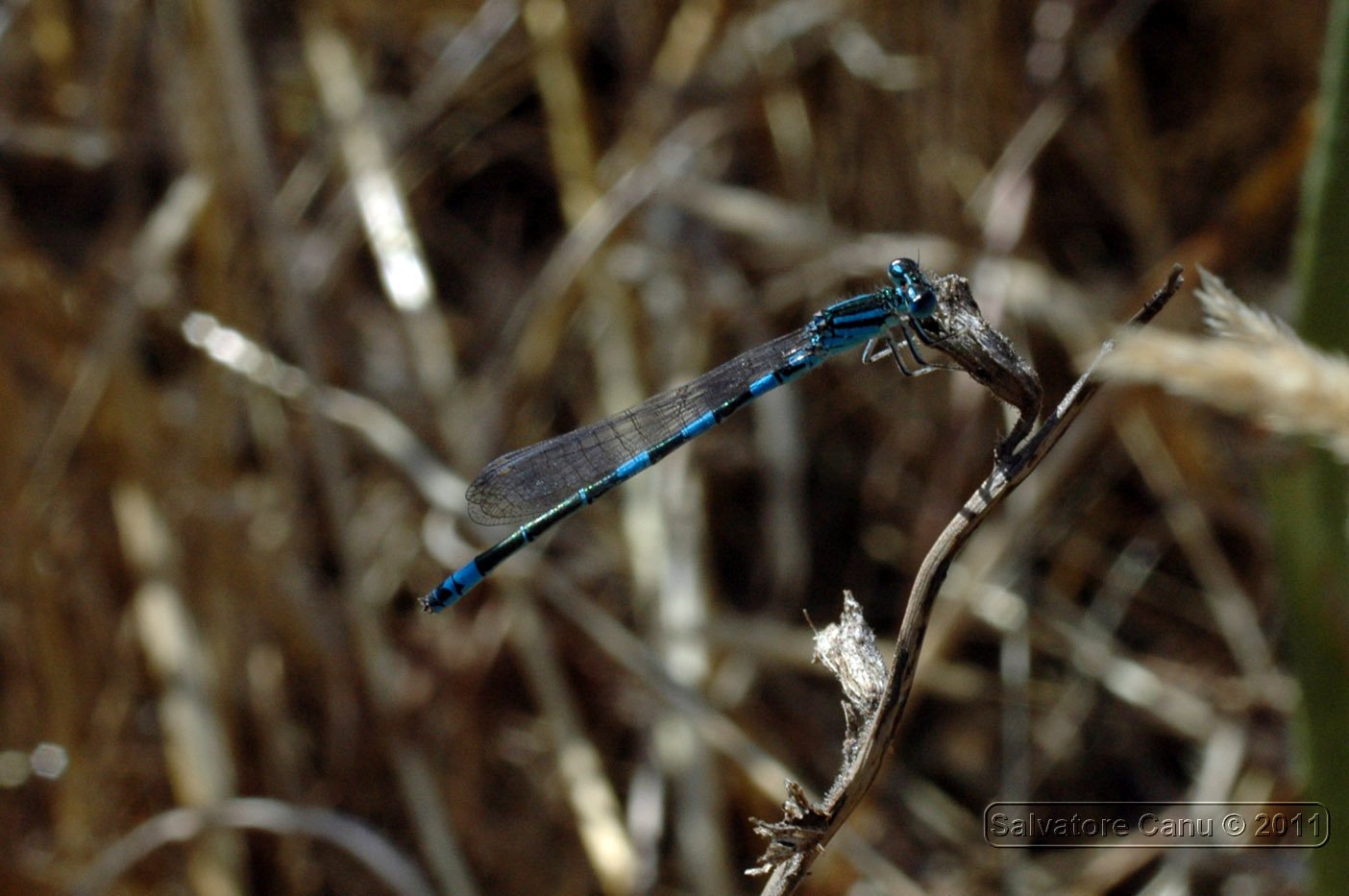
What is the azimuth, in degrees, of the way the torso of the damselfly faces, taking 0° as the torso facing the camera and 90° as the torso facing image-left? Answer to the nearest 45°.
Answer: approximately 270°

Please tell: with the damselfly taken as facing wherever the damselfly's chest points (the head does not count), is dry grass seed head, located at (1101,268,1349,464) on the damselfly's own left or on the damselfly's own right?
on the damselfly's own right
